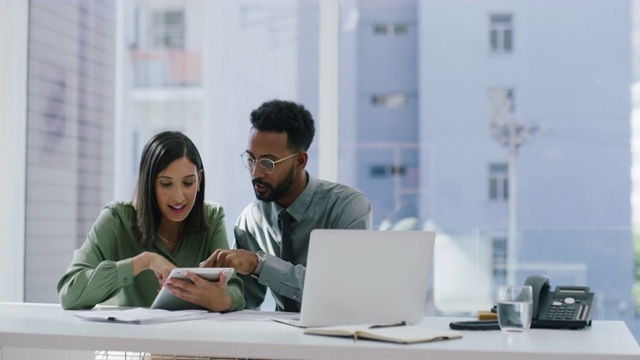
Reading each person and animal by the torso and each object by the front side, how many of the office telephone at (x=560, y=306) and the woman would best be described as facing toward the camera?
2

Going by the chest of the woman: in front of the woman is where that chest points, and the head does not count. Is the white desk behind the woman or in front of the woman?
in front

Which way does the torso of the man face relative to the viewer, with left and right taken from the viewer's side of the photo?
facing the viewer and to the left of the viewer

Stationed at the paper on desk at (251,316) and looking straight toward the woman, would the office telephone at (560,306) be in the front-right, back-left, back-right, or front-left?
back-right

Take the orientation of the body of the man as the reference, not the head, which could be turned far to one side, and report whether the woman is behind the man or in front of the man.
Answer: in front

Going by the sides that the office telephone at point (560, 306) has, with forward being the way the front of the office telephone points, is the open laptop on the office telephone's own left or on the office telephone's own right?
on the office telephone's own right

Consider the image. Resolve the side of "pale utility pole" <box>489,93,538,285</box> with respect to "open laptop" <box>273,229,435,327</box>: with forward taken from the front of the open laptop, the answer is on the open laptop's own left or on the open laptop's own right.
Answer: on the open laptop's own right

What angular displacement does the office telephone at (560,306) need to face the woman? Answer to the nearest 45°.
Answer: approximately 90° to its right

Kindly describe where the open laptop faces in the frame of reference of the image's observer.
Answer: facing away from the viewer and to the left of the viewer

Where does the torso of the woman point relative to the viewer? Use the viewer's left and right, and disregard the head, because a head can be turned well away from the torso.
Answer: facing the viewer

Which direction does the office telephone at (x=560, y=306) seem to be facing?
toward the camera

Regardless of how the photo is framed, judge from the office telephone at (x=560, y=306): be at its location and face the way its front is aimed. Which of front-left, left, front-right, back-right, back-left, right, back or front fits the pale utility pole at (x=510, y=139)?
back
